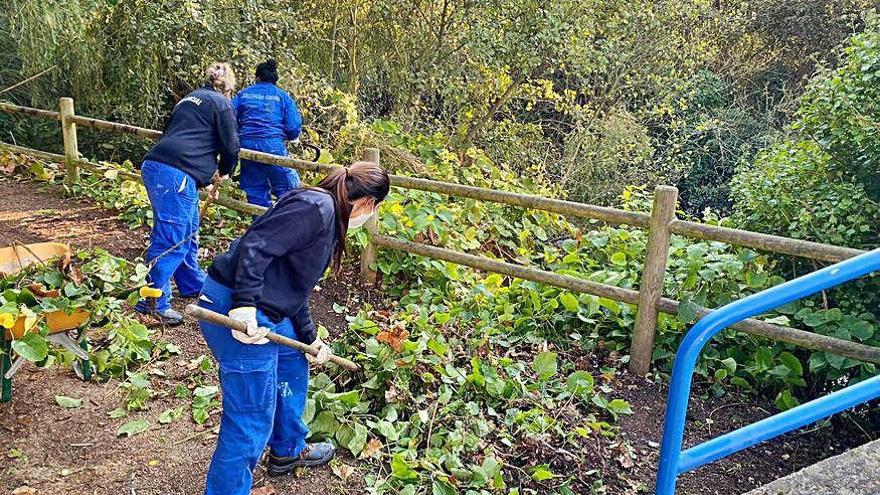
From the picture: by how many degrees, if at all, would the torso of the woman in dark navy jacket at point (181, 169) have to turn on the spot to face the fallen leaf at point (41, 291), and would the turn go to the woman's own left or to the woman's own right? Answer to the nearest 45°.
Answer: approximately 180°

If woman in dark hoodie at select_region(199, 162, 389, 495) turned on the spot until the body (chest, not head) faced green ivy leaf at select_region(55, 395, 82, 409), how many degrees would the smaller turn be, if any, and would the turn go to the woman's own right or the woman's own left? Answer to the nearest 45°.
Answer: approximately 135° to the woman's own left

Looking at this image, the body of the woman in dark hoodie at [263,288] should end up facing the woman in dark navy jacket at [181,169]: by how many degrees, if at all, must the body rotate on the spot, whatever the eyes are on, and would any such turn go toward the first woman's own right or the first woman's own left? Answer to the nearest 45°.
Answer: approximately 90° to the first woman's own left

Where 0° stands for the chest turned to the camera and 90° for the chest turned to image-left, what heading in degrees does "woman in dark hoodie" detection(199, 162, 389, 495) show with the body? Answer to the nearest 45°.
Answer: approximately 270°

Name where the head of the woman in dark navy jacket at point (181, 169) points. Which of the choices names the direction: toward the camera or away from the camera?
away from the camera

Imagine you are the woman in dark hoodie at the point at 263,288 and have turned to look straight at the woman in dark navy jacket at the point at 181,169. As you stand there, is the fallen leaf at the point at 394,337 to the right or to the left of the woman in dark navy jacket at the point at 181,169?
right

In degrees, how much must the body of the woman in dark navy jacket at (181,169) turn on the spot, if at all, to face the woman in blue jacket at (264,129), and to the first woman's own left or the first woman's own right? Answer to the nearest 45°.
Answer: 0° — they already face them

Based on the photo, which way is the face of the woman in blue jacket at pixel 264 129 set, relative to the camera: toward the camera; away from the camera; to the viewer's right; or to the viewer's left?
away from the camera

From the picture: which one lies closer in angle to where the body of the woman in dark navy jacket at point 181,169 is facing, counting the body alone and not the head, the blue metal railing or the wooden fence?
the wooden fence

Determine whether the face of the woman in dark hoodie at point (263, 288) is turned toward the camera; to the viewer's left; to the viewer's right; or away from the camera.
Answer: to the viewer's right

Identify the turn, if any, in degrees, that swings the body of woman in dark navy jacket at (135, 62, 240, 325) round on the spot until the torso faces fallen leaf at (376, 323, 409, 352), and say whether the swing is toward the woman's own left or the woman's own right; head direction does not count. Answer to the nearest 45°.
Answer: approximately 90° to the woman's own right

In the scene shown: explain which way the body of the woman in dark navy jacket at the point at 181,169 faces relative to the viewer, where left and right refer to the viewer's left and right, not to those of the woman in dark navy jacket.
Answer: facing away from the viewer and to the right of the viewer
